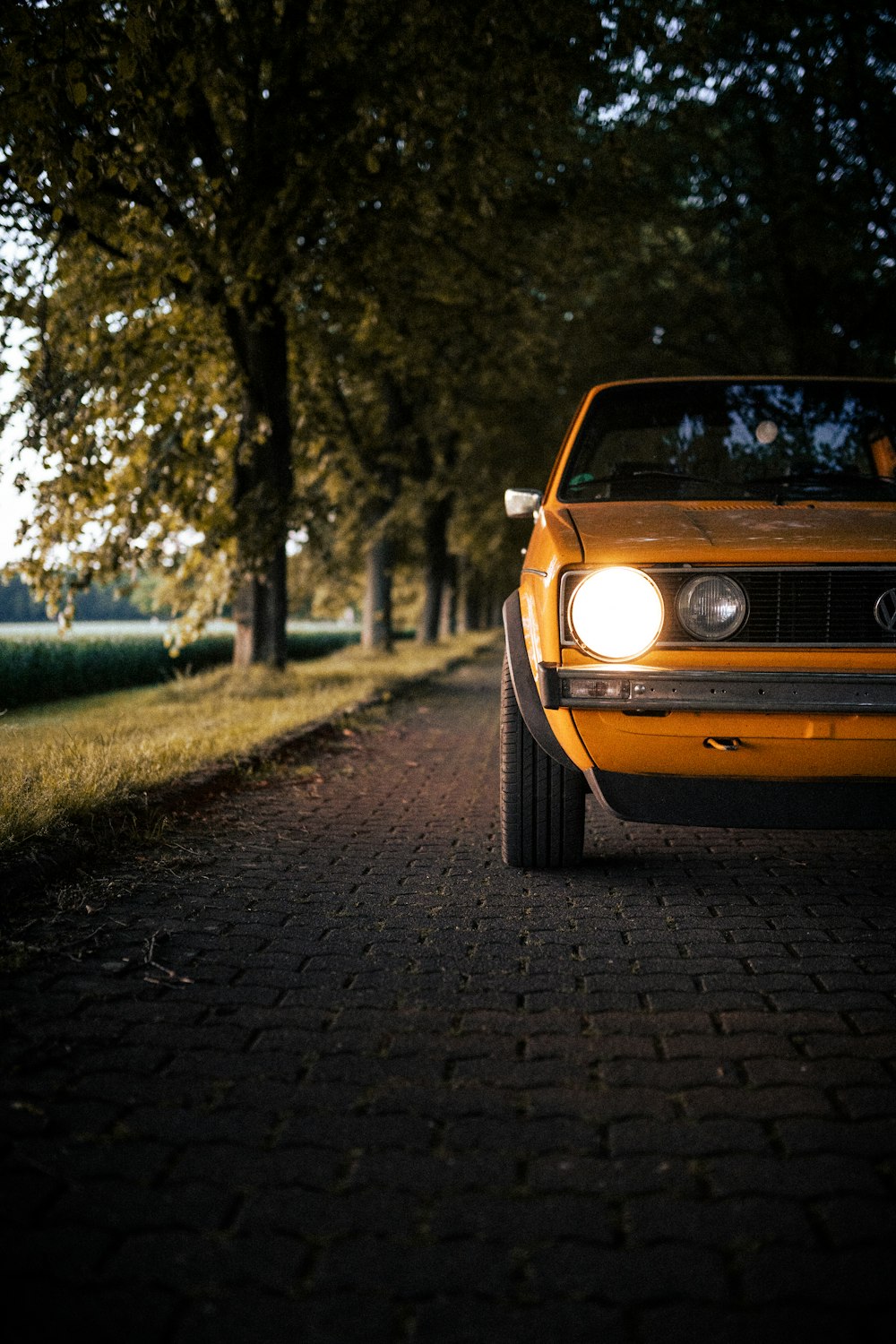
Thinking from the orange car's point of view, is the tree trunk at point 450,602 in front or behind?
behind

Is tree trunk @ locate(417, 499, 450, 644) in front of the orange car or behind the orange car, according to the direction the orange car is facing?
behind

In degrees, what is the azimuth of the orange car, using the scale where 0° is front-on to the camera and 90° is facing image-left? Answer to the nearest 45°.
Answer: approximately 0°

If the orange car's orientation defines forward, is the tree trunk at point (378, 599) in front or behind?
behind

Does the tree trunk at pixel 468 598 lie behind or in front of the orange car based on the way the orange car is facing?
behind
